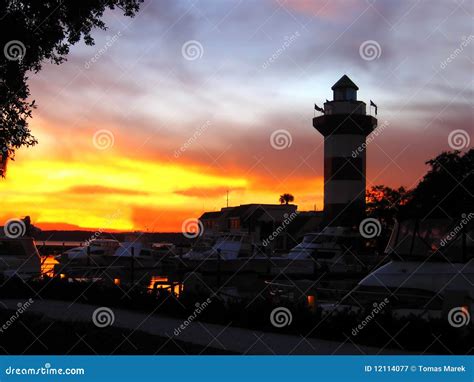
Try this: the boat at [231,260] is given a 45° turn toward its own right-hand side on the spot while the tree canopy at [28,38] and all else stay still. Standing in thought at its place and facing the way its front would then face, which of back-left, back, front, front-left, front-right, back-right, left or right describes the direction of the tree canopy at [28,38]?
back-left

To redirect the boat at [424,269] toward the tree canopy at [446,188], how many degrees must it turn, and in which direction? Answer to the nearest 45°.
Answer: approximately 90° to its right

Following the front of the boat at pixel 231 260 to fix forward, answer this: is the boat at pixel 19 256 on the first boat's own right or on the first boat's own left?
on the first boat's own left

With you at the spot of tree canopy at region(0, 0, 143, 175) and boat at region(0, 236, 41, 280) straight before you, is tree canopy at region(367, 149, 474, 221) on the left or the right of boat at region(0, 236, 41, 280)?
right

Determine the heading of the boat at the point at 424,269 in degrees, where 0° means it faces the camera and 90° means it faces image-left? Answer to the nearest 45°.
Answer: approximately 90°

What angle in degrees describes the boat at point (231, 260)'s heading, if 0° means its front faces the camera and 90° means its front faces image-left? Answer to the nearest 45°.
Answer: approximately 90°

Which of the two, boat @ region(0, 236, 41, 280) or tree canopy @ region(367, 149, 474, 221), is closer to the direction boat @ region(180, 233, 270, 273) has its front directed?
the boat
